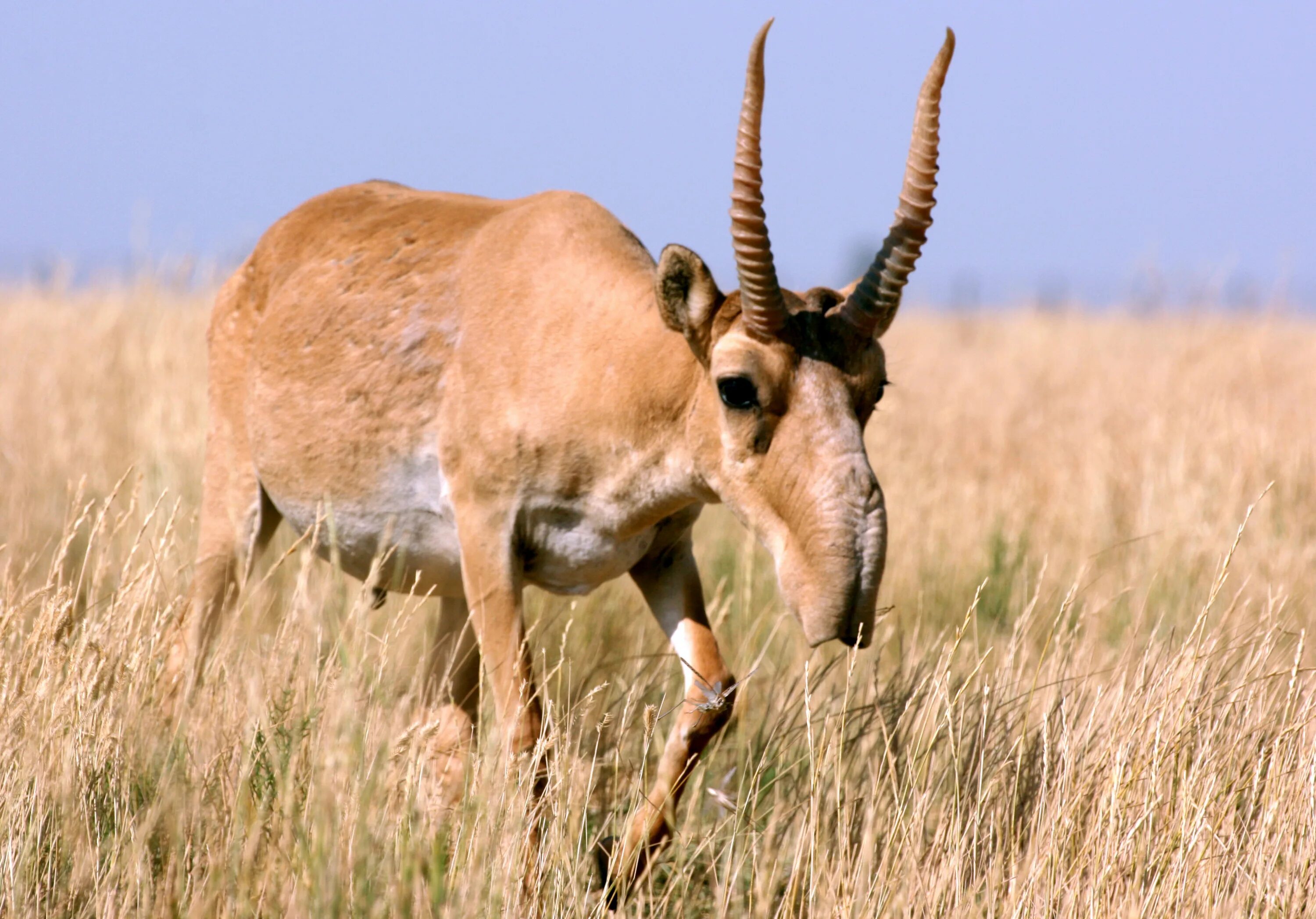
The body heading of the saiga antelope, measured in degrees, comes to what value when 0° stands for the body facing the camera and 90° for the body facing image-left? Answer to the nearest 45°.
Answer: approximately 315°
